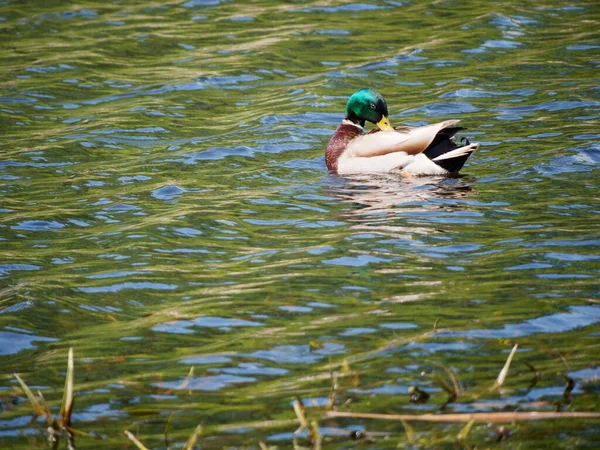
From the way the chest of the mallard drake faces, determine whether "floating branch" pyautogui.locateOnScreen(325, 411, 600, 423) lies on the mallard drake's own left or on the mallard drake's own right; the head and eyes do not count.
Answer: on the mallard drake's own left

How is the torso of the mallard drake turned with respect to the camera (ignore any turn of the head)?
to the viewer's left
